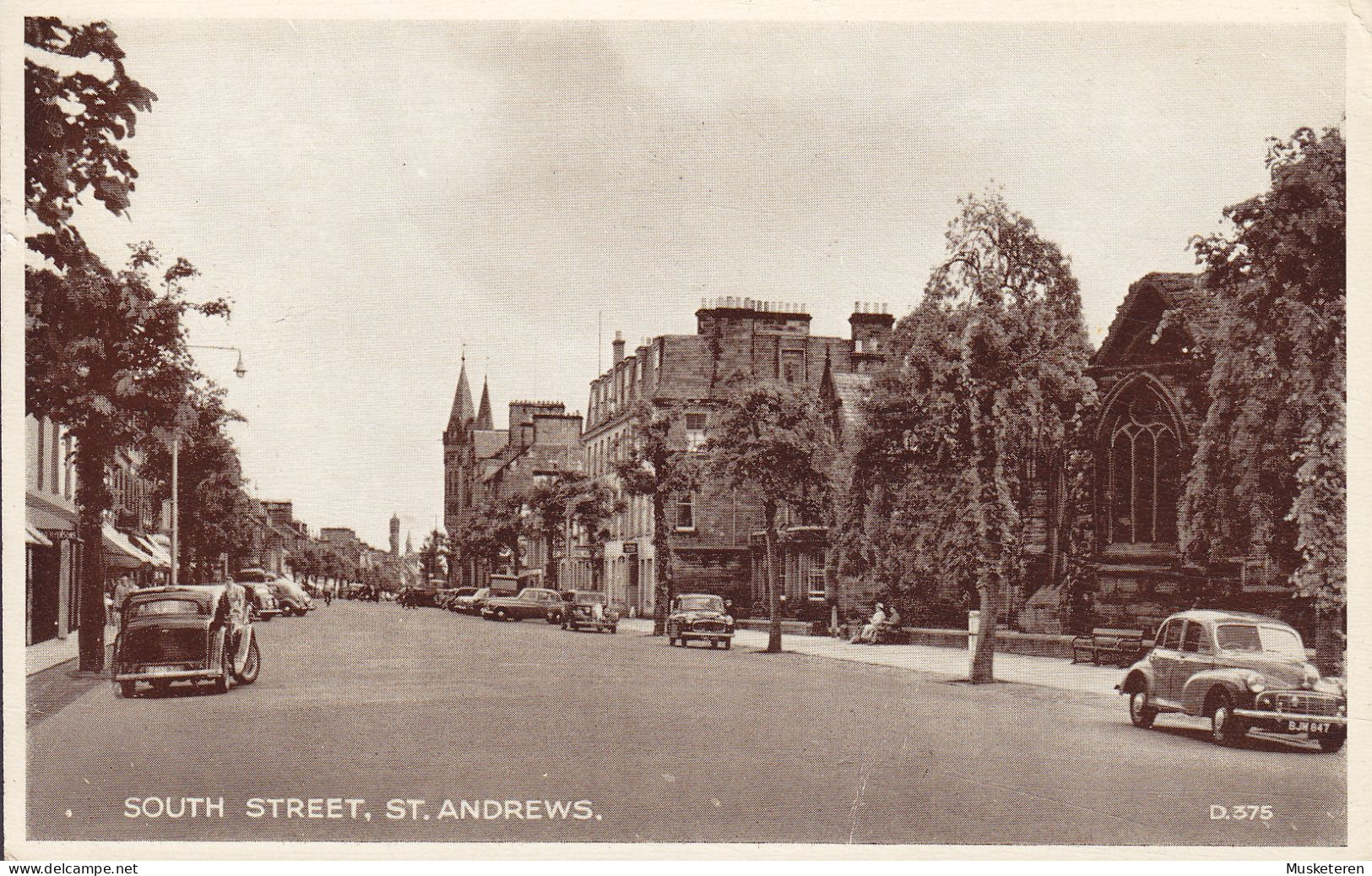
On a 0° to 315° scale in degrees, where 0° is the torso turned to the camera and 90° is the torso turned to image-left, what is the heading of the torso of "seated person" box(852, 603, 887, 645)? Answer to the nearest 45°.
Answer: approximately 45°

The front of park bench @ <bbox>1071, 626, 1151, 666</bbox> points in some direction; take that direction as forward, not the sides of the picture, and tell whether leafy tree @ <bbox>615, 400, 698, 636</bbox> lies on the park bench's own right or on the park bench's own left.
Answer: on the park bench's own right

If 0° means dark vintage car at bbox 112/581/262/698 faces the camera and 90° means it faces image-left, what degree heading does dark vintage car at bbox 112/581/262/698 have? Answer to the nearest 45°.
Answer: approximately 225°

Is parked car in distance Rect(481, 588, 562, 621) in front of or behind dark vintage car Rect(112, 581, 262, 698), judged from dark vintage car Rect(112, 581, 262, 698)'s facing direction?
in front

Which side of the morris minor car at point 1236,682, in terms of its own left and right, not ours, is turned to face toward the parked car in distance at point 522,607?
back

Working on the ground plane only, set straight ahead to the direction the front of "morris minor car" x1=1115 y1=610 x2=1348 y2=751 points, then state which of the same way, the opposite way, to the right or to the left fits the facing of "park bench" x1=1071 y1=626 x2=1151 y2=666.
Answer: to the right
